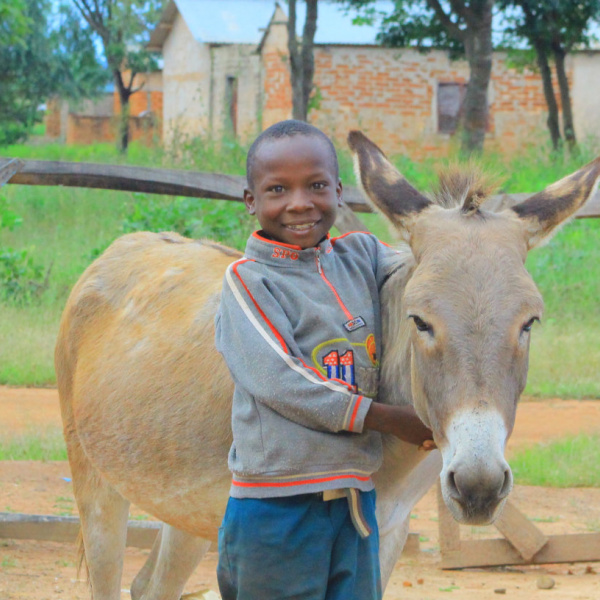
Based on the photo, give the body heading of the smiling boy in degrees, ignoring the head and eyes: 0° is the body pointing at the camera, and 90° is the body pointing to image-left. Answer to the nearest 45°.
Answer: approximately 315°

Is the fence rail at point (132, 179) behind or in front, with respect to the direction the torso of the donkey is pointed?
behind

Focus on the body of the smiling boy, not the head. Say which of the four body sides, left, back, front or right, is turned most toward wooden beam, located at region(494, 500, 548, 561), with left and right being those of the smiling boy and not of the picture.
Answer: left

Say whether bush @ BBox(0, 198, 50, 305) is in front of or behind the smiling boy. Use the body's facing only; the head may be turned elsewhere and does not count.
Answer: behind

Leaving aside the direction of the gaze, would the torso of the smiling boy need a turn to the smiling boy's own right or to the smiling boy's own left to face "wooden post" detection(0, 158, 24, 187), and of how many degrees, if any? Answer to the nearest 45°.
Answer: approximately 180°

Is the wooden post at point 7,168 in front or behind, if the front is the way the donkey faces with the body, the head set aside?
behind

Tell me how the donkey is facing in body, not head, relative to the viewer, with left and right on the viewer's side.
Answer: facing the viewer and to the right of the viewer

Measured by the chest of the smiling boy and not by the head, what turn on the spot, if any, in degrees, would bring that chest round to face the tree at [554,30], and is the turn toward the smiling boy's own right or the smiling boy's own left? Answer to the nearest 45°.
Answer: approximately 135° to the smiling boy's own left

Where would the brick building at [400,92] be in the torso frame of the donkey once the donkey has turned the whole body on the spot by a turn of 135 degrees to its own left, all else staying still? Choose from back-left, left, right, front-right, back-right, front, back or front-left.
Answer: front

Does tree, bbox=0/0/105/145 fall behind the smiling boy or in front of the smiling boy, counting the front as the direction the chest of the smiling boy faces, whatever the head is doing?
behind

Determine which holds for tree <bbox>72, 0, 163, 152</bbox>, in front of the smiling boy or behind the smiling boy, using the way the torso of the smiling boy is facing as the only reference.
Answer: behind
